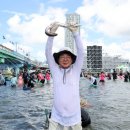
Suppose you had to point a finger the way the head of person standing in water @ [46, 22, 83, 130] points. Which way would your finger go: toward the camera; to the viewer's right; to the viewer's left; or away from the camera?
toward the camera

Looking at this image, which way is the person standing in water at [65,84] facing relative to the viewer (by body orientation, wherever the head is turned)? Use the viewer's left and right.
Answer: facing the viewer
